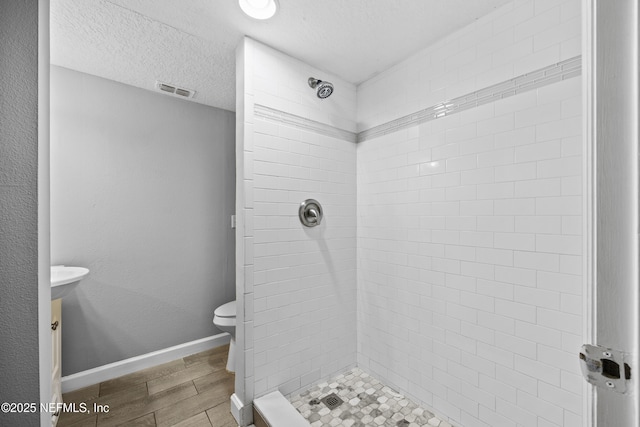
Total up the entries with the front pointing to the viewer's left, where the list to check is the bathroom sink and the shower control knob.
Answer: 0

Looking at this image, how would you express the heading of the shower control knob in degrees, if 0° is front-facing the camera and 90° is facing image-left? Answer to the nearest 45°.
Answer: approximately 315°
